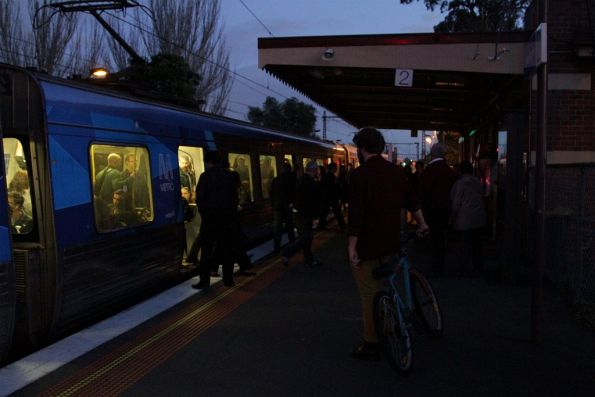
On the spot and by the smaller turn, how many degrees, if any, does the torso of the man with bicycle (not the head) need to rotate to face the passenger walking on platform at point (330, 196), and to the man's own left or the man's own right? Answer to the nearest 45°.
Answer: approximately 45° to the man's own right

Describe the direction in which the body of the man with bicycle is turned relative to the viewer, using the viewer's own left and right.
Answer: facing away from the viewer and to the left of the viewer
